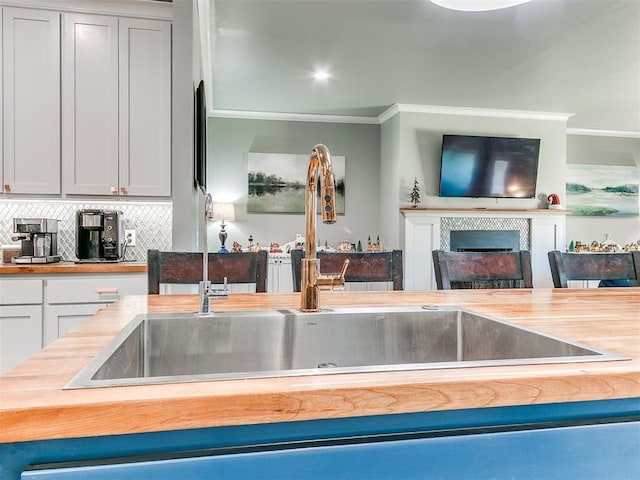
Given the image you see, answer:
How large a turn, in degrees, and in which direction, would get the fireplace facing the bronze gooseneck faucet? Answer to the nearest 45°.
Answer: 0° — it already faces it

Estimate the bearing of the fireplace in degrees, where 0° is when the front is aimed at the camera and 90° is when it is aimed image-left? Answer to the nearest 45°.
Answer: approximately 0°

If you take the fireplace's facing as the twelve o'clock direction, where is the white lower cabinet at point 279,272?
The white lower cabinet is roughly at 2 o'clock from the fireplace.

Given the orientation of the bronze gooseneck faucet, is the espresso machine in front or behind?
behind
